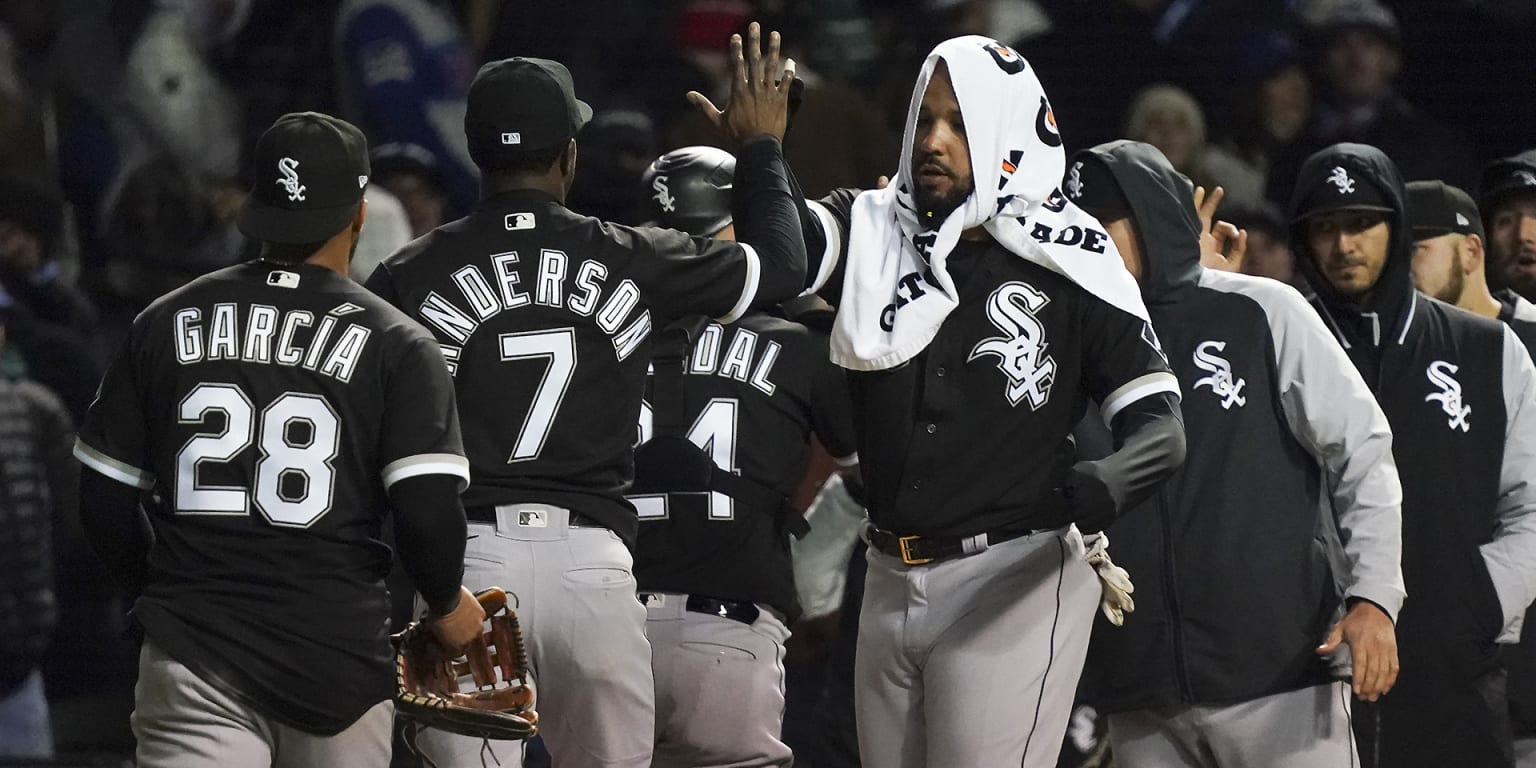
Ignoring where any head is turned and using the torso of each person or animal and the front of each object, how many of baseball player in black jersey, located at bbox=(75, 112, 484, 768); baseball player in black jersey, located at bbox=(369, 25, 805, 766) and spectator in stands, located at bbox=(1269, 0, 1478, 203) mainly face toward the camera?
1

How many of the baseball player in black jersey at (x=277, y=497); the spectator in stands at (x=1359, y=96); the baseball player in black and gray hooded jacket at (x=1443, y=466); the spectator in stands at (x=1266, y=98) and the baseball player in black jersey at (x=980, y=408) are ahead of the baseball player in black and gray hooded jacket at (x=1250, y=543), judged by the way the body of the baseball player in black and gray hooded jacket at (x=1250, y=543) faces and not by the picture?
2

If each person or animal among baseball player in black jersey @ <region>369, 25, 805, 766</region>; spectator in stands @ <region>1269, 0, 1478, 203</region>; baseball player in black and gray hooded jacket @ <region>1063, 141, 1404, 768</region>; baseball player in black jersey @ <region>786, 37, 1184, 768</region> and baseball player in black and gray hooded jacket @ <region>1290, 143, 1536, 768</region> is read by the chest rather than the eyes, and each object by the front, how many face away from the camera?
1

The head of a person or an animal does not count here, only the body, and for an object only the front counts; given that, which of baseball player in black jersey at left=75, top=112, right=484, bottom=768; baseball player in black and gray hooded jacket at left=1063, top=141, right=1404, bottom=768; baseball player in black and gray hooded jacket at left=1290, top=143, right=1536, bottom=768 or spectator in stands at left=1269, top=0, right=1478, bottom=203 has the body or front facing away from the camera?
baseball player in black jersey at left=75, top=112, right=484, bottom=768

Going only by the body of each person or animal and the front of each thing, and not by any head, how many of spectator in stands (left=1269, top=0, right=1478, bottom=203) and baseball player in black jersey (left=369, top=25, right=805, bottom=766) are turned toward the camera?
1

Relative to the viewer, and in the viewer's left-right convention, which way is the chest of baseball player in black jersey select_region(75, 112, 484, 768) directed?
facing away from the viewer

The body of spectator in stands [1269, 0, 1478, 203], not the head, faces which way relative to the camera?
toward the camera

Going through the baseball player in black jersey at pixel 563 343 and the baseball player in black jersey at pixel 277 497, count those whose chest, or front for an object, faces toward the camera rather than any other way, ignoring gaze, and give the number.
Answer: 0

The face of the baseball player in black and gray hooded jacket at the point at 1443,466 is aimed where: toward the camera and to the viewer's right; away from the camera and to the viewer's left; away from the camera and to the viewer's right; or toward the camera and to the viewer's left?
toward the camera and to the viewer's left

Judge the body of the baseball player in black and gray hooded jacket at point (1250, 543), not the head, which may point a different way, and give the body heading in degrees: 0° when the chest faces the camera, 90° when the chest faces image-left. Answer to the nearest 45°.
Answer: approximately 45°

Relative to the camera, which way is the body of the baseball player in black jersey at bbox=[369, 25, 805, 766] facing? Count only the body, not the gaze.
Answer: away from the camera

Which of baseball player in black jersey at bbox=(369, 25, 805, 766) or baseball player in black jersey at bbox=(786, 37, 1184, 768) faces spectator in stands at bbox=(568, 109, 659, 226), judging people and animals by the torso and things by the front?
baseball player in black jersey at bbox=(369, 25, 805, 766)

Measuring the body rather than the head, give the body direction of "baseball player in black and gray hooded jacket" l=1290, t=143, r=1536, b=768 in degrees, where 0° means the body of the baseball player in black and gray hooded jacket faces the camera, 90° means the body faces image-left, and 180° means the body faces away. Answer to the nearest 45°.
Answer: approximately 45°

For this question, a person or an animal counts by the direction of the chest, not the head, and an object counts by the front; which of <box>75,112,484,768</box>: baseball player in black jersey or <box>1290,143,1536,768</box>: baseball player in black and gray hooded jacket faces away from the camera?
<box>75,112,484,768</box>: baseball player in black jersey
